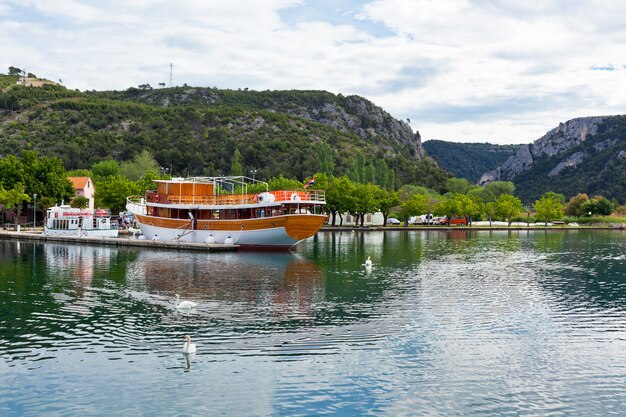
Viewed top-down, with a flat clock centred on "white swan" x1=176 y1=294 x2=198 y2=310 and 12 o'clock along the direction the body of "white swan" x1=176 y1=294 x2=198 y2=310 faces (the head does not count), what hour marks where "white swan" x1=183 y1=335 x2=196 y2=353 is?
"white swan" x1=183 y1=335 x2=196 y2=353 is roughly at 9 o'clock from "white swan" x1=176 y1=294 x2=198 y2=310.

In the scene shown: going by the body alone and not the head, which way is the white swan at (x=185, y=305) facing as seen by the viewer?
to the viewer's left
